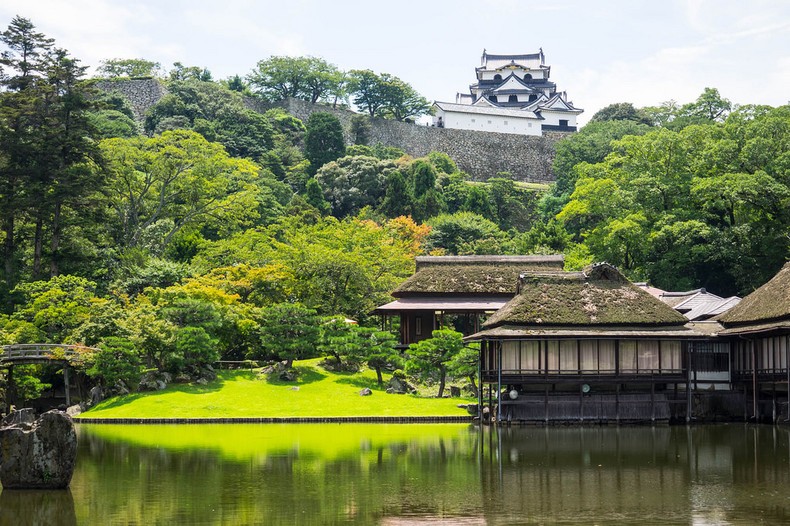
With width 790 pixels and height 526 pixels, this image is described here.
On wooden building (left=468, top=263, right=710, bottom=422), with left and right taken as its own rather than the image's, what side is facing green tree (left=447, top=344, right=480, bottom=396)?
right

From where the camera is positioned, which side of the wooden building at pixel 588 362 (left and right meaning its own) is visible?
front

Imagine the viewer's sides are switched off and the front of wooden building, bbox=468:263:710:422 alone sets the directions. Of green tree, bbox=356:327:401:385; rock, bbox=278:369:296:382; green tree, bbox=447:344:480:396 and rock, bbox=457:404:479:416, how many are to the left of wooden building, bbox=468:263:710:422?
0

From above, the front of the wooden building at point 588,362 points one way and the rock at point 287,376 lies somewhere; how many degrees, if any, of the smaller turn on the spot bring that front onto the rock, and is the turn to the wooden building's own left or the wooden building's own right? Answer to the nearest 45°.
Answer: approximately 90° to the wooden building's own right

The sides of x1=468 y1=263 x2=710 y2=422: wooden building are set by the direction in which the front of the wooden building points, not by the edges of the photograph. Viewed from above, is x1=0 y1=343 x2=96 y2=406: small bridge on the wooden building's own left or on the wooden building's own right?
on the wooden building's own right

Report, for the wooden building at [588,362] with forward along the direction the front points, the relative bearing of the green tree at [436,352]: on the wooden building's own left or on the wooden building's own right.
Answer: on the wooden building's own right

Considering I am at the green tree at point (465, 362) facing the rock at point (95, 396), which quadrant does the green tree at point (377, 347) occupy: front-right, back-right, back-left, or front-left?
front-right

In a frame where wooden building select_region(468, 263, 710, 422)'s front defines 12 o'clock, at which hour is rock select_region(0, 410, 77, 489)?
The rock is roughly at 1 o'clock from the wooden building.

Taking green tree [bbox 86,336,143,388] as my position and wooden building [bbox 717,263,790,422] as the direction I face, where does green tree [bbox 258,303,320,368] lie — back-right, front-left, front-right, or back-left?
front-left

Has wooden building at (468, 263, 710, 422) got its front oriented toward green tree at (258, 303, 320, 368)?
no

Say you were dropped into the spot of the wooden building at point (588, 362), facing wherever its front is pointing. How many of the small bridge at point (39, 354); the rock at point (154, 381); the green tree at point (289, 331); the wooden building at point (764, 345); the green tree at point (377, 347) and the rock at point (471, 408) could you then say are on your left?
1

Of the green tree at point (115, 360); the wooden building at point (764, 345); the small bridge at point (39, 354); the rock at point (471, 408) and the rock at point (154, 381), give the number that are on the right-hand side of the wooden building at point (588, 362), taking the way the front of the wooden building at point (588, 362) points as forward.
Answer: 4

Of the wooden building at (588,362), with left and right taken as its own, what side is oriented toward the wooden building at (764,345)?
left

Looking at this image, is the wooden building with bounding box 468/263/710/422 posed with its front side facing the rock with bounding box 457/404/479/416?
no

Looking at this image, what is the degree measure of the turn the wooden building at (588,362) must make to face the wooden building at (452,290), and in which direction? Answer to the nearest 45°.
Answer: approximately 135° to its right

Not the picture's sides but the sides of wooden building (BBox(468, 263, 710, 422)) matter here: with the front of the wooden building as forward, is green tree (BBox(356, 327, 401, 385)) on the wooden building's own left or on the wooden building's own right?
on the wooden building's own right

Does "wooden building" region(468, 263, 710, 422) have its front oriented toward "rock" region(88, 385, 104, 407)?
no

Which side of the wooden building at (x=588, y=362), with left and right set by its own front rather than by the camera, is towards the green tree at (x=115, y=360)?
right
